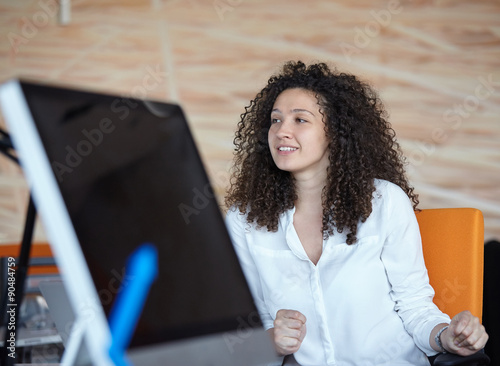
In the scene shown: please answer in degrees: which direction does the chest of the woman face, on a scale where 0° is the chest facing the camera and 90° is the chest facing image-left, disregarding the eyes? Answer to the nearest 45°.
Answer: approximately 45°
